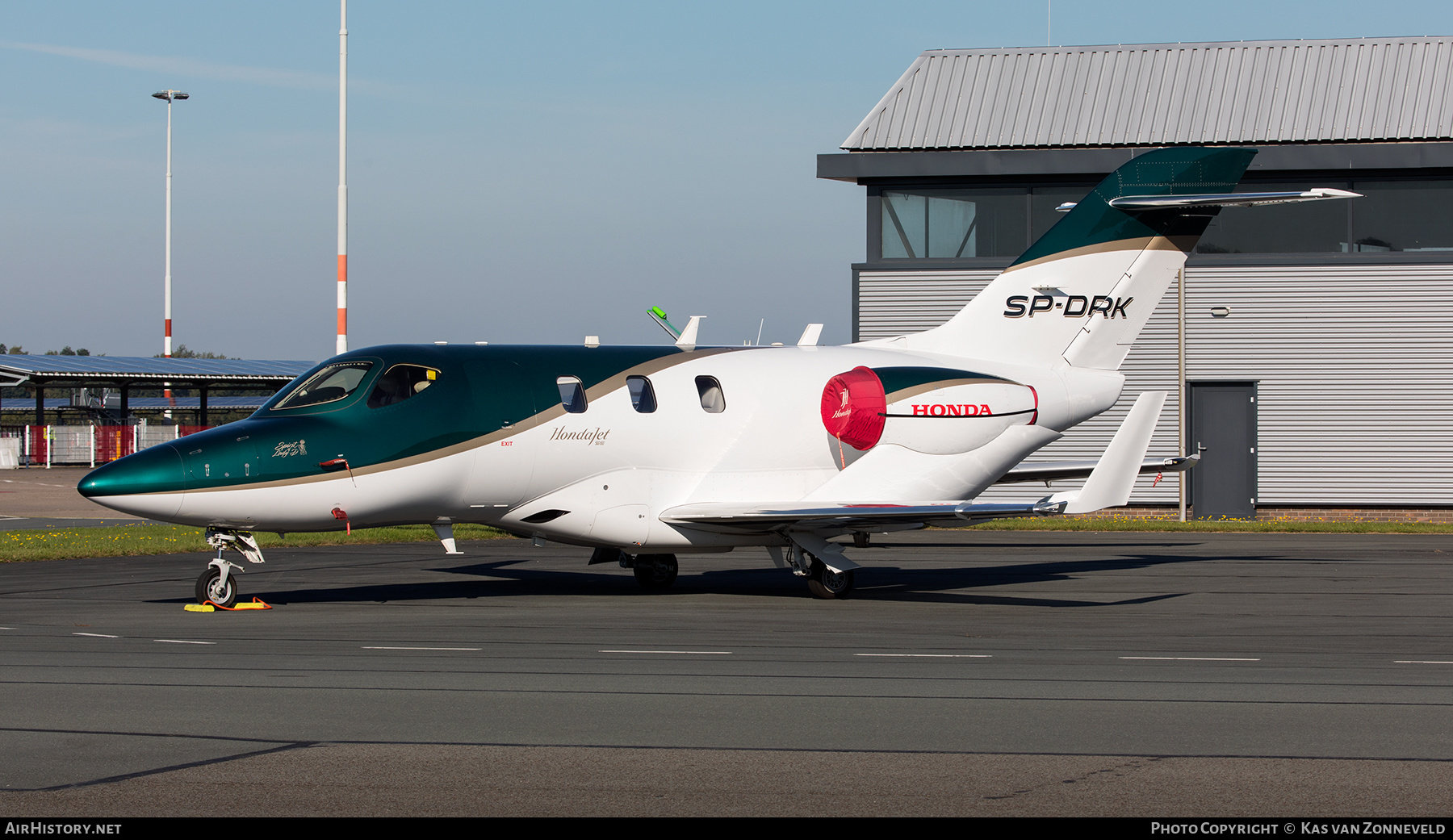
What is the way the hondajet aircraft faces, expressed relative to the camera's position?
facing the viewer and to the left of the viewer

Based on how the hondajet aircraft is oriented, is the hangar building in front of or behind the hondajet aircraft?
behind
